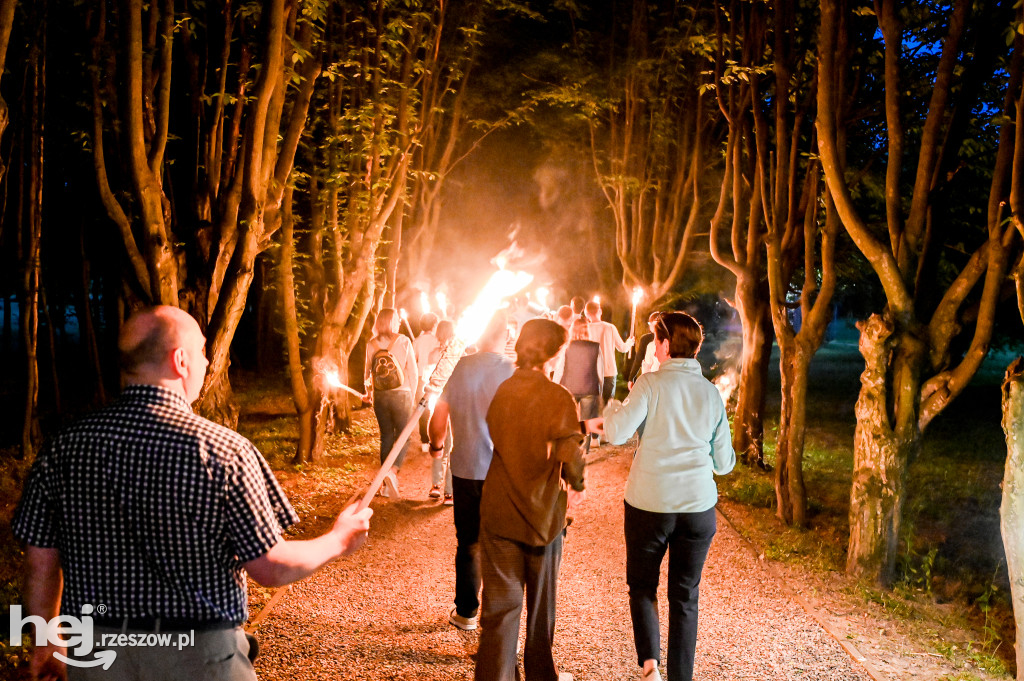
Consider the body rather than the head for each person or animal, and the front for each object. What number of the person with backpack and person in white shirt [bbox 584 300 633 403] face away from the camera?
2

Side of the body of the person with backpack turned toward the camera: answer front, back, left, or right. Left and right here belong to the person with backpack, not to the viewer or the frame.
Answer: back

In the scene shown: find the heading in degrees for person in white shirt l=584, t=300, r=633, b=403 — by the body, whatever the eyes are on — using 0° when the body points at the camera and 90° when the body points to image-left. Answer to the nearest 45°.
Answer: approximately 180°

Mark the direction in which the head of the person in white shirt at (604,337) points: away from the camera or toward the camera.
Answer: away from the camera

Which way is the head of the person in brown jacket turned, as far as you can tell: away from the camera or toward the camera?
away from the camera

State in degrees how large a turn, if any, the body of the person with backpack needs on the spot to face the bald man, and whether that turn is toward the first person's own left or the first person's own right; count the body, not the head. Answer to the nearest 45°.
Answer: approximately 180°

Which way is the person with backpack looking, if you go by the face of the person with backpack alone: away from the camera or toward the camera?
away from the camera

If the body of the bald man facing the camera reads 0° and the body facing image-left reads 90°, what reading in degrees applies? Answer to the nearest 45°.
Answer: approximately 225°

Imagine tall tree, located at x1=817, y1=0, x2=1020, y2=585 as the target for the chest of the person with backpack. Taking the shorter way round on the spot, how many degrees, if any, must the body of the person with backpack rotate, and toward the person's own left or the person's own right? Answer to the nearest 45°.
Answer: approximately 135° to the person's own right
